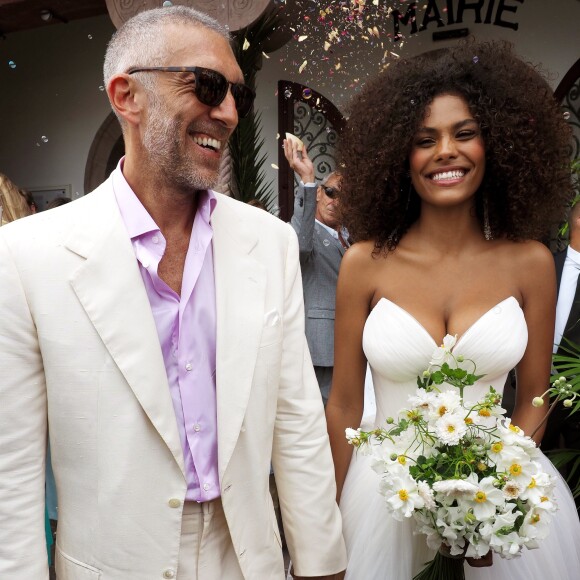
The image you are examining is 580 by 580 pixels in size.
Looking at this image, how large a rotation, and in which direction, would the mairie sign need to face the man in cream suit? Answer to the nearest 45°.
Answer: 0° — it already faces them

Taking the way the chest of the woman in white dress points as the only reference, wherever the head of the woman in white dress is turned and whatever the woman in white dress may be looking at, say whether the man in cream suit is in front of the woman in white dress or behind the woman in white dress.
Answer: in front

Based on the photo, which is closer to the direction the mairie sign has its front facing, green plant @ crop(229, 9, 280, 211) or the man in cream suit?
the man in cream suit

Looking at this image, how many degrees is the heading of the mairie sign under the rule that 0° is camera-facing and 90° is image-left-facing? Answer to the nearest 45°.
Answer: approximately 0°

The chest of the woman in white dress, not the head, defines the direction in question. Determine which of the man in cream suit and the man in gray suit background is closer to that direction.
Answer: the man in cream suit

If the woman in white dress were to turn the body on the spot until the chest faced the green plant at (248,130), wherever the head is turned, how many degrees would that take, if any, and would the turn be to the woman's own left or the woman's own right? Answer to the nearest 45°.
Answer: approximately 135° to the woman's own right

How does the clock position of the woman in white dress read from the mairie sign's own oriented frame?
The woman in white dress is roughly at 12 o'clock from the mairie sign.

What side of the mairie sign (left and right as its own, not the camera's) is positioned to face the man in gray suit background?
front

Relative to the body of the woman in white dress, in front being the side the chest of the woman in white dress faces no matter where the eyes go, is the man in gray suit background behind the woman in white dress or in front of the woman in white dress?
behind

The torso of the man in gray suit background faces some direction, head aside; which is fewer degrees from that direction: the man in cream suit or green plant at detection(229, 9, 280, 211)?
the man in cream suit
